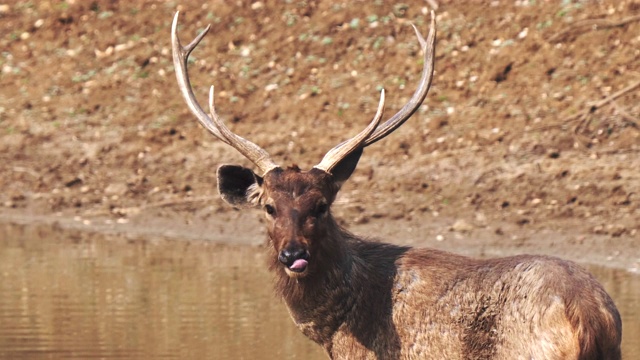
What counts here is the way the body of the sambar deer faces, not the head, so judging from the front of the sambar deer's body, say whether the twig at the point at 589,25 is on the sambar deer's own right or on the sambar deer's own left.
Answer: on the sambar deer's own right

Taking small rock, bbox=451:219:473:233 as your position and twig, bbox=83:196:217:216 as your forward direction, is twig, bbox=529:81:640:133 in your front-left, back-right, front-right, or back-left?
back-right

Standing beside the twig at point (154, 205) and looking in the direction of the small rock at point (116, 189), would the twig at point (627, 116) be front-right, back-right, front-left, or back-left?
back-right

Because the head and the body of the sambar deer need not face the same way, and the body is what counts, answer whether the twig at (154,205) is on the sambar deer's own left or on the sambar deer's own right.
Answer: on the sambar deer's own right

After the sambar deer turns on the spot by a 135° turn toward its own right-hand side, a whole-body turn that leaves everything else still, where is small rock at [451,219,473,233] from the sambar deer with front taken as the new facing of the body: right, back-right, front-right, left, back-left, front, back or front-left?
front-left

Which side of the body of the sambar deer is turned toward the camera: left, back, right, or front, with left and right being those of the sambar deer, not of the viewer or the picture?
left

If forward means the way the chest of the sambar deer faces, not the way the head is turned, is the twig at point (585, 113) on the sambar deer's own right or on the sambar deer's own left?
on the sambar deer's own right
